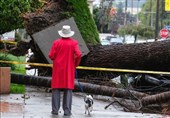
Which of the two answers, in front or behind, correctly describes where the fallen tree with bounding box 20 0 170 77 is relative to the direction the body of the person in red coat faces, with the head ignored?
in front

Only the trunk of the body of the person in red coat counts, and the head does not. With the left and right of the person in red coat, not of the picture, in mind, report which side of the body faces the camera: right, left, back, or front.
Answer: back

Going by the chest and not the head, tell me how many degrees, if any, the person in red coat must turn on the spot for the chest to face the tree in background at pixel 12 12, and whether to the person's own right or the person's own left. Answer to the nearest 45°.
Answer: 0° — they already face it
